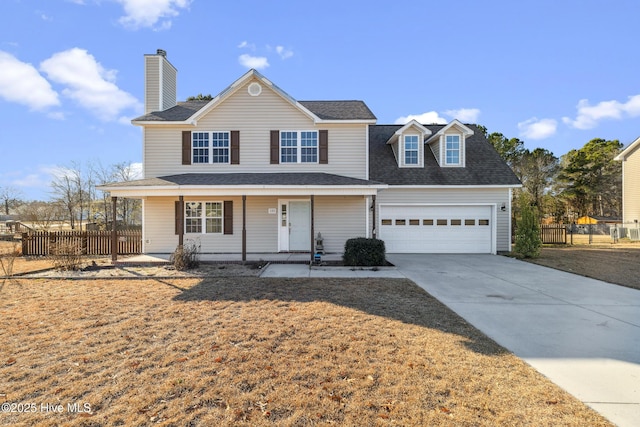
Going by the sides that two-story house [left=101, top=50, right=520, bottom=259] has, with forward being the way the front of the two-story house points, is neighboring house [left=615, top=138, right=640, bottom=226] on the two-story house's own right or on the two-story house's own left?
on the two-story house's own left

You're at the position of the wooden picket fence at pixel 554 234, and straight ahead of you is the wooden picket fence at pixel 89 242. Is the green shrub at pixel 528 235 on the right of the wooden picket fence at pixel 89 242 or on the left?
left

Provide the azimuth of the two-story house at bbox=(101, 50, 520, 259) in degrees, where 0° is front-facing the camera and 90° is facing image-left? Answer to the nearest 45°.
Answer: approximately 0°

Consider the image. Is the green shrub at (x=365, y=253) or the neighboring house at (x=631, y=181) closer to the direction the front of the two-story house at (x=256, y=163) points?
the green shrub

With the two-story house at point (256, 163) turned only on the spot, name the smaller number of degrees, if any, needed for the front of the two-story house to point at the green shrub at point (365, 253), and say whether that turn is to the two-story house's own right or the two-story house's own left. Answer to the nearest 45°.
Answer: approximately 45° to the two-story house's own left

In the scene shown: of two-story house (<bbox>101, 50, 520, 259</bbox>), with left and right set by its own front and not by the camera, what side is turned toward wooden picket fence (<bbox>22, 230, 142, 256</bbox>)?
right

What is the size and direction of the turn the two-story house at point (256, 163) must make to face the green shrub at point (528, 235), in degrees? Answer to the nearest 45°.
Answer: approximately 90° to its left
